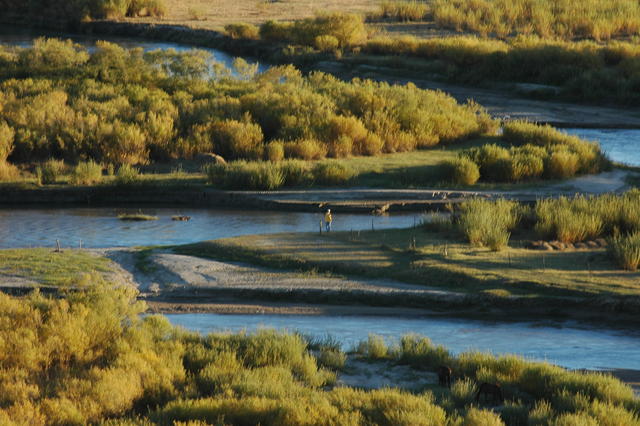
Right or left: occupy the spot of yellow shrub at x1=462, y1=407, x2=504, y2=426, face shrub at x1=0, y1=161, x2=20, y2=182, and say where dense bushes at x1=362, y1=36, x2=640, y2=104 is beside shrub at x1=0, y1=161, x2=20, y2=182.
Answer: right

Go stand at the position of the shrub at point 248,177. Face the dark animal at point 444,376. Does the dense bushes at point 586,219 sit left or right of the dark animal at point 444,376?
left

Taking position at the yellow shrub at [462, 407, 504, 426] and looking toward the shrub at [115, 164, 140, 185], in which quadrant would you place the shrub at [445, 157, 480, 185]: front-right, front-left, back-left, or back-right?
front-right
